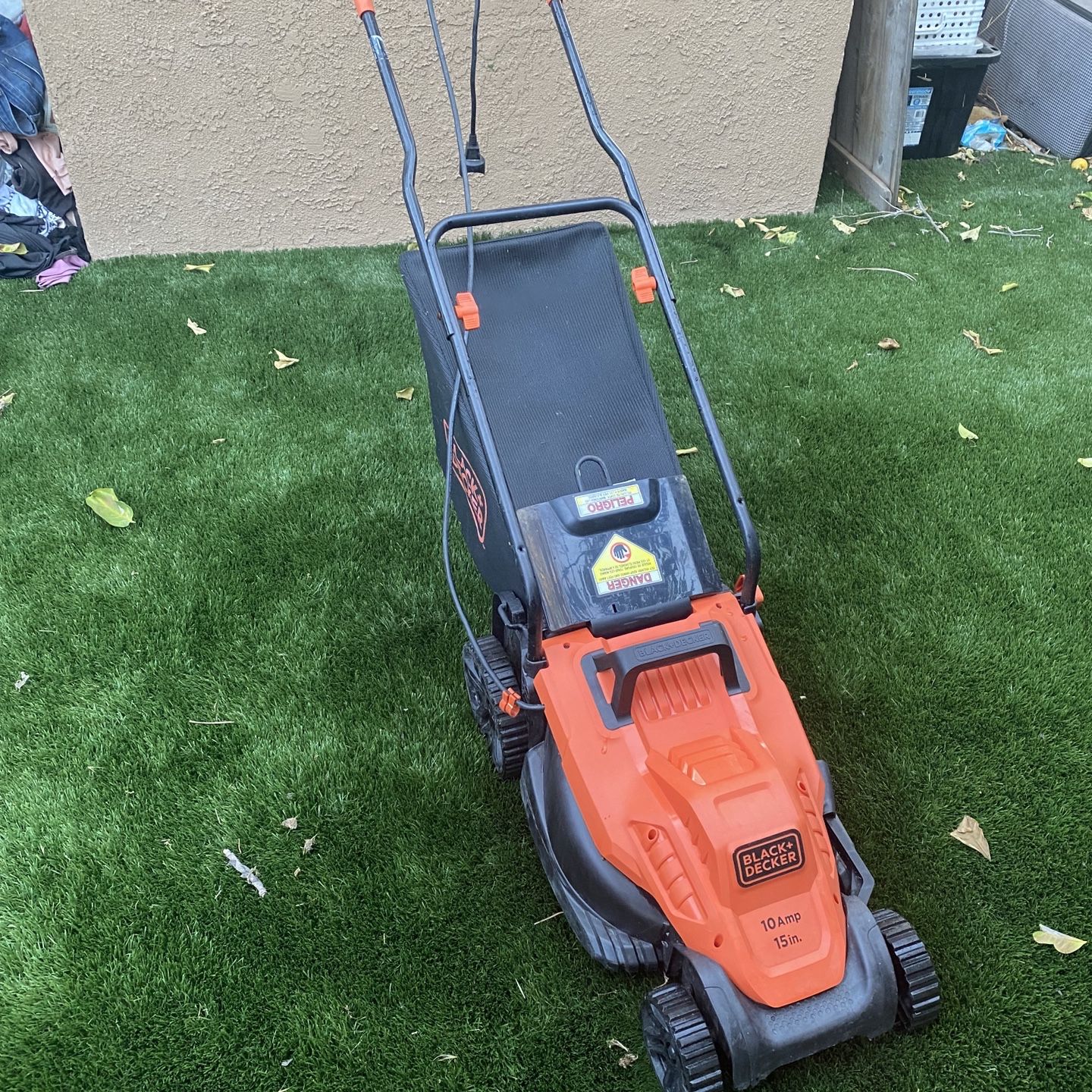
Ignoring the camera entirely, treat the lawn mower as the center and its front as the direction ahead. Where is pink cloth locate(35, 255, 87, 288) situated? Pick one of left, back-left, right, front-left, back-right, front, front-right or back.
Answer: back

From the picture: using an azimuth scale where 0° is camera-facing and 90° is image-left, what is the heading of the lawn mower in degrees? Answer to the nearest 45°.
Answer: approximately 315°

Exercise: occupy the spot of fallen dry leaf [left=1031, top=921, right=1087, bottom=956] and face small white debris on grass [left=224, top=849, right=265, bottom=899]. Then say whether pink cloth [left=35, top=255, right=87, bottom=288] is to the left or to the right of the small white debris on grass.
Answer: right

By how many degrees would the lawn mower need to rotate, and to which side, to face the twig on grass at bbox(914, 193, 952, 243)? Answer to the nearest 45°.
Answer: approximately 135° to its left

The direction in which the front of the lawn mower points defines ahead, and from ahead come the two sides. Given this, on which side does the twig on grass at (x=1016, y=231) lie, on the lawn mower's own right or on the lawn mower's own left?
on the lawn mower's own left

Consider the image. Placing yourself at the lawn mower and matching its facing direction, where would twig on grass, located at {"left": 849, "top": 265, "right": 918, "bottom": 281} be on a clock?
The twig on grass is roughly at 8 o'clock from the lawn mower.
